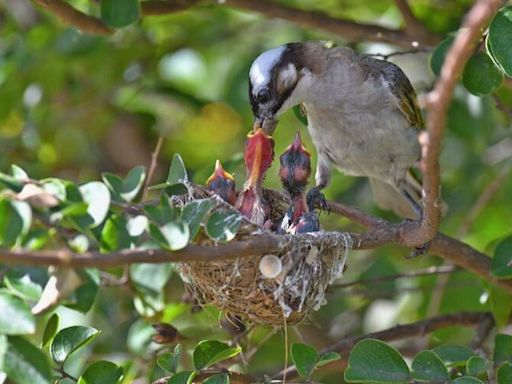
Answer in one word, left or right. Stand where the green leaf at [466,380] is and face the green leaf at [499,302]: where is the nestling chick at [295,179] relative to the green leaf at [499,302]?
left

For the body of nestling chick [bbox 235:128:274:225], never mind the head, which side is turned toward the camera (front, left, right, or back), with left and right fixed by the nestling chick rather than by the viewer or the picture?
front
